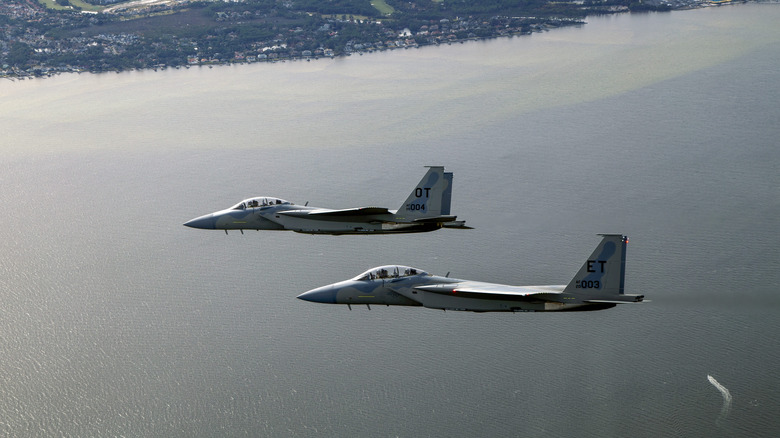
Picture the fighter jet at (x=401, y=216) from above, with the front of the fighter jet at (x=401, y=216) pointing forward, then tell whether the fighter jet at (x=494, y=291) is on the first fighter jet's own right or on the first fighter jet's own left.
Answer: on the first fighter jet's own left

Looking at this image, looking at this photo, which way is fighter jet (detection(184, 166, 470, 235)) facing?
to the viewer's left

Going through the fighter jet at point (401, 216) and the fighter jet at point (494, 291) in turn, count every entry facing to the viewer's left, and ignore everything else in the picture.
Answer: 2

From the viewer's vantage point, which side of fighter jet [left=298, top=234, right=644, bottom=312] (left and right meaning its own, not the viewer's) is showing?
left

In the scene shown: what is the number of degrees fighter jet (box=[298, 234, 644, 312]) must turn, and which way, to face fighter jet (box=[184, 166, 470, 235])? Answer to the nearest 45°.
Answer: approximately 45° to its right
